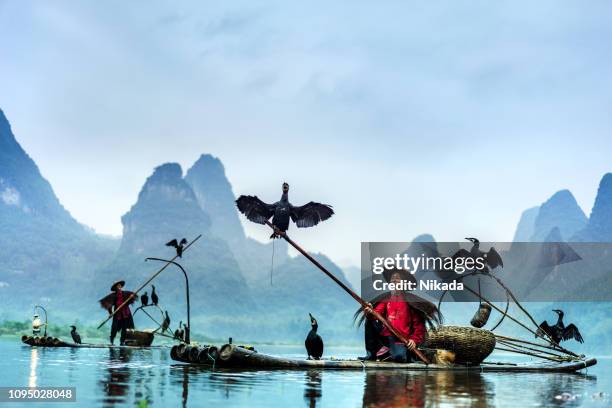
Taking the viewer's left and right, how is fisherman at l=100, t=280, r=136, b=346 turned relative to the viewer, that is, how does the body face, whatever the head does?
facing the viewer

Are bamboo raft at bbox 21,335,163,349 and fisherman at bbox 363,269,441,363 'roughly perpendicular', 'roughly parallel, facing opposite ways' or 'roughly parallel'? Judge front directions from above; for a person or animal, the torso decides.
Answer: roughly perpendicular

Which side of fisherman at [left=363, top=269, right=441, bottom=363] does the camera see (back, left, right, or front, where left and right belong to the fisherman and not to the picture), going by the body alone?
front

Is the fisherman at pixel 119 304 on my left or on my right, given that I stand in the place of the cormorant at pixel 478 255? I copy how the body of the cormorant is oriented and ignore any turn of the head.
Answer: on my right

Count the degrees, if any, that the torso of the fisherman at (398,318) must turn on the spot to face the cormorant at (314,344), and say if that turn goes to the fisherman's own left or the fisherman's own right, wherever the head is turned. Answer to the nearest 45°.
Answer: approximately 135° to the fisherman's own right

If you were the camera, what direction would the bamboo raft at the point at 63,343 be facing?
facing to the left of the viewer

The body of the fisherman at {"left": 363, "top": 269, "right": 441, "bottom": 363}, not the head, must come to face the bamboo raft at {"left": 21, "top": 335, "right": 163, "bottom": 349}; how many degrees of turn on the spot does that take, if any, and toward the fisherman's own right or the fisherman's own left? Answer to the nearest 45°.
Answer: approximately 135° to the fisherman's own right

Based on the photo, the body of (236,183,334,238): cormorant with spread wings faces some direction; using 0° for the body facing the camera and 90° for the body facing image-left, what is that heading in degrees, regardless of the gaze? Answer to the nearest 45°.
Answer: approximately 0°

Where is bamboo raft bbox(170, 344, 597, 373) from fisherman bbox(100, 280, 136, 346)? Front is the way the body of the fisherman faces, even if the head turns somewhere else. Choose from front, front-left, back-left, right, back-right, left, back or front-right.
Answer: front

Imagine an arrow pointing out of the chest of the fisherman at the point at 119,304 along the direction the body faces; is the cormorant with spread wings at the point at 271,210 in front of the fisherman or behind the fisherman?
in front

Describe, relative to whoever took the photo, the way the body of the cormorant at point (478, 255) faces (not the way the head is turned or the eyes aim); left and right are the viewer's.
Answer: facing the viewer and to the left of the viewer

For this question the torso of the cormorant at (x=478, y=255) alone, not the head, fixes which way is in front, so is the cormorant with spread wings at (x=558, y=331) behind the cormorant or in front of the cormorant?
behind
